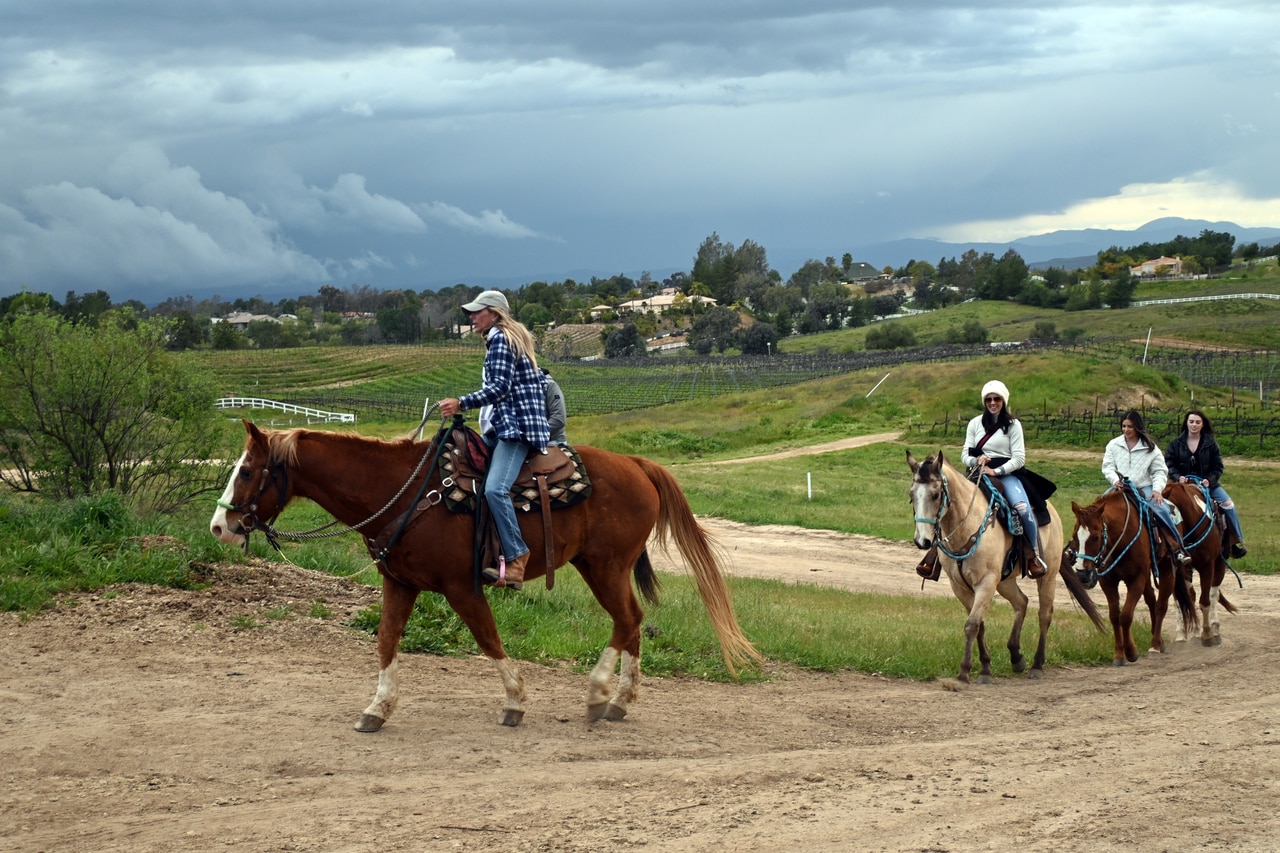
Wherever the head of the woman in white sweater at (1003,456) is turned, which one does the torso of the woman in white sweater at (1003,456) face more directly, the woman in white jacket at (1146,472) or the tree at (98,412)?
the tree

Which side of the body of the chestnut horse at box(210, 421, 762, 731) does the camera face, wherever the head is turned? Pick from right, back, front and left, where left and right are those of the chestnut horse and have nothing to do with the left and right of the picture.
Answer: left

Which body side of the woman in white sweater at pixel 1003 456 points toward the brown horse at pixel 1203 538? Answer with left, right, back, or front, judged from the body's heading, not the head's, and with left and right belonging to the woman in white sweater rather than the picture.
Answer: back

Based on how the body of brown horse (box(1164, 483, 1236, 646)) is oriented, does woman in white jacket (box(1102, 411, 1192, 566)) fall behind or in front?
in front

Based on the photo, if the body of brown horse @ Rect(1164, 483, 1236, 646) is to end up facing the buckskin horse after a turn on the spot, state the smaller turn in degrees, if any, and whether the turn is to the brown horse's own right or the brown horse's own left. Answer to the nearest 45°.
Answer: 0° — it already faces it

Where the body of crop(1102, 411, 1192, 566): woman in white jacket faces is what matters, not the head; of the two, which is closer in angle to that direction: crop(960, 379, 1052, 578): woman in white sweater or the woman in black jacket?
the woman in white sweater

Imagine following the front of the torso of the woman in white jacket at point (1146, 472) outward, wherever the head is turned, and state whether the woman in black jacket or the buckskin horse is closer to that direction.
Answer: the buckskin horse

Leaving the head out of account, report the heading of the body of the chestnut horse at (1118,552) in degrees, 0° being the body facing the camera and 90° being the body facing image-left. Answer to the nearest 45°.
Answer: approximately 45°

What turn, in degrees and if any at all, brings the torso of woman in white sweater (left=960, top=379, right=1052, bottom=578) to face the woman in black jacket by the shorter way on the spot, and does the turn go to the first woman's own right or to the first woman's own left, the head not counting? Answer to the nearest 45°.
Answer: approximately 180°

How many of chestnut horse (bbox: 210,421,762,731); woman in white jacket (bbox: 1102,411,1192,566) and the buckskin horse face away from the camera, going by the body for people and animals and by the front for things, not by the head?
0

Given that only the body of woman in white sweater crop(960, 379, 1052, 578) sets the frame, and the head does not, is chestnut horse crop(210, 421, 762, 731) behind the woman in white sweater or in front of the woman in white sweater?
in front

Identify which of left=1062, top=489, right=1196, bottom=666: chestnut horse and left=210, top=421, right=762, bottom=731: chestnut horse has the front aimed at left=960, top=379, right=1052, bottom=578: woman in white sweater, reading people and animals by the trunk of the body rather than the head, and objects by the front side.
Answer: left=1062, top=489, right=1196, bottom=666: chestnut horse

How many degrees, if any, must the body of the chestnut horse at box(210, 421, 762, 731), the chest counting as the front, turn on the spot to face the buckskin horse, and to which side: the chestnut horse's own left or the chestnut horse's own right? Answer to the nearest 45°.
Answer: approximately 135° to the chestnut horse's own right

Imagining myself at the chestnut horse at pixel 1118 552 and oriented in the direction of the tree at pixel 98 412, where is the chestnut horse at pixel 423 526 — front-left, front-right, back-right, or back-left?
front-left

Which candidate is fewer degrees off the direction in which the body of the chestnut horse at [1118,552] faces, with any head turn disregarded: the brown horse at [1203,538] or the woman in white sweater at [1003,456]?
the woman in white sweater

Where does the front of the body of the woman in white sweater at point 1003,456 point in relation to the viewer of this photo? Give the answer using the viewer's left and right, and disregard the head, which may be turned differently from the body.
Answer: facing the viewer and to the left of the viewer
